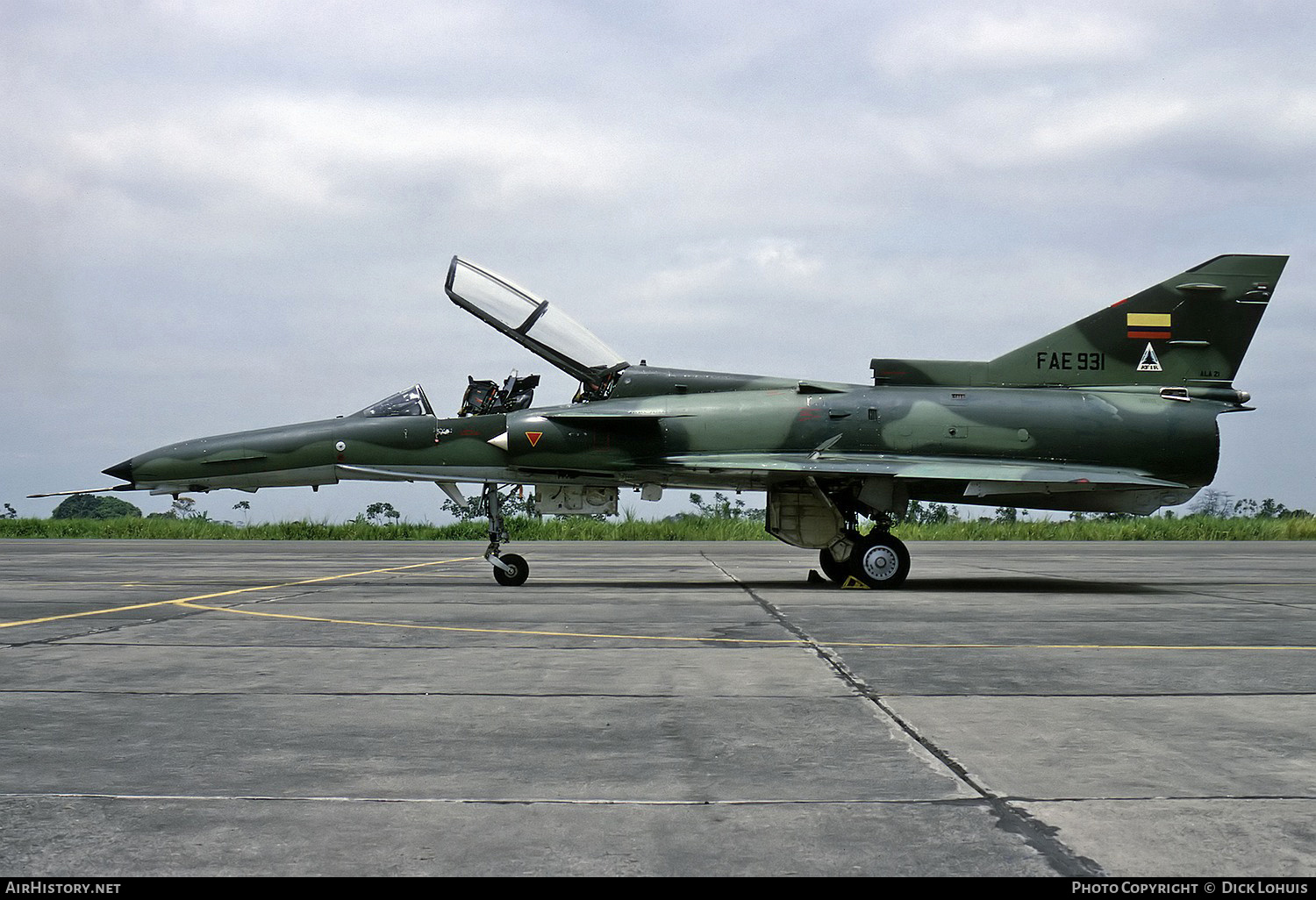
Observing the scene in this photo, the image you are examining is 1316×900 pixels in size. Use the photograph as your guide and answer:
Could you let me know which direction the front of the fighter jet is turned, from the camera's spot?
facing to the left of the viewer
